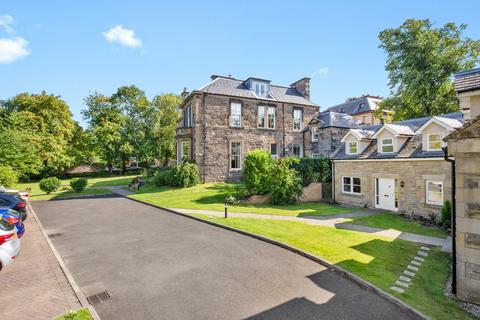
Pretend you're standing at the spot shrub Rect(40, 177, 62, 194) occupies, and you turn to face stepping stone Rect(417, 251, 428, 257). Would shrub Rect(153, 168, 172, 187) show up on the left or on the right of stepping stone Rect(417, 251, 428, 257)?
left

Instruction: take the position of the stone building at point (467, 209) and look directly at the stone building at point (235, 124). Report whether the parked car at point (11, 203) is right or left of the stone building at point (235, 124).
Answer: left

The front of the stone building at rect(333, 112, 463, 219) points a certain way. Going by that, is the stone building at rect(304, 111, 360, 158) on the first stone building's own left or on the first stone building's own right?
on the first stone building's own right

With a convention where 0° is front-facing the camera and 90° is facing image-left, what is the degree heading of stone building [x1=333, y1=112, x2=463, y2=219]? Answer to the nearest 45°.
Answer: approximately 45°

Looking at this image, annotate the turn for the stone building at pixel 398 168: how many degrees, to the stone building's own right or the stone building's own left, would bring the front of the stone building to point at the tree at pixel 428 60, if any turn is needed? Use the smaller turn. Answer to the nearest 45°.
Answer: approximately 135° to the stone building's own right
